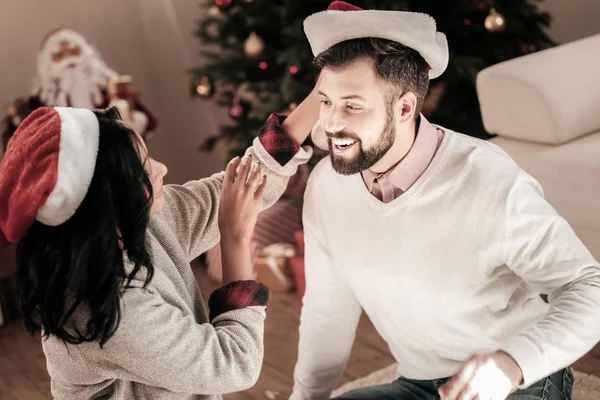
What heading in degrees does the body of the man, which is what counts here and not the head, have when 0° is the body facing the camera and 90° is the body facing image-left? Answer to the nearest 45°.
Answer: approximately 45°

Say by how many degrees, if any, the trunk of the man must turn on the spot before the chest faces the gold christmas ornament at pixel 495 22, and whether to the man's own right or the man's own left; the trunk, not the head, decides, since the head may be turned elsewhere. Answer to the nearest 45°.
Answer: approximately 135° to the man's own right

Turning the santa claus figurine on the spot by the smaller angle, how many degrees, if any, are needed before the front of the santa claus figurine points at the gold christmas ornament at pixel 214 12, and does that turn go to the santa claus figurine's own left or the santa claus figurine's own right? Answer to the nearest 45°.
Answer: approximately 90° to the santa claus figurine's own left

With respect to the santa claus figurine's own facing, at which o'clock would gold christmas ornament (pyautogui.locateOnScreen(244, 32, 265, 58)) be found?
The gold christmas ornament is roughly at 10 o'clock from the santa claus figurine.

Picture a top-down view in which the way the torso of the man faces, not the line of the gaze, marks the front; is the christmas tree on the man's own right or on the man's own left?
on the man's own right

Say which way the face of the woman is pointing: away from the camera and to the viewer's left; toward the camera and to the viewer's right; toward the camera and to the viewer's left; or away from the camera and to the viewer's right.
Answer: away from the camera and to the viewer's right

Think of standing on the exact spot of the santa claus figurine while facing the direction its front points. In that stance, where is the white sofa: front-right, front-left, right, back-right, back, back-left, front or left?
front-left

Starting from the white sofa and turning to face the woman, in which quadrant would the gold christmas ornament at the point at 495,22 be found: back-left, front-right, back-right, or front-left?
back-right

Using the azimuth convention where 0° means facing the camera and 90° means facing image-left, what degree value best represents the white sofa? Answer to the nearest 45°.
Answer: approximately 45°

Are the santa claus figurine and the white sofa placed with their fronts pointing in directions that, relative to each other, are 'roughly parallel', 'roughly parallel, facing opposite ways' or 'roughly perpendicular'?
roughly perpendicular
